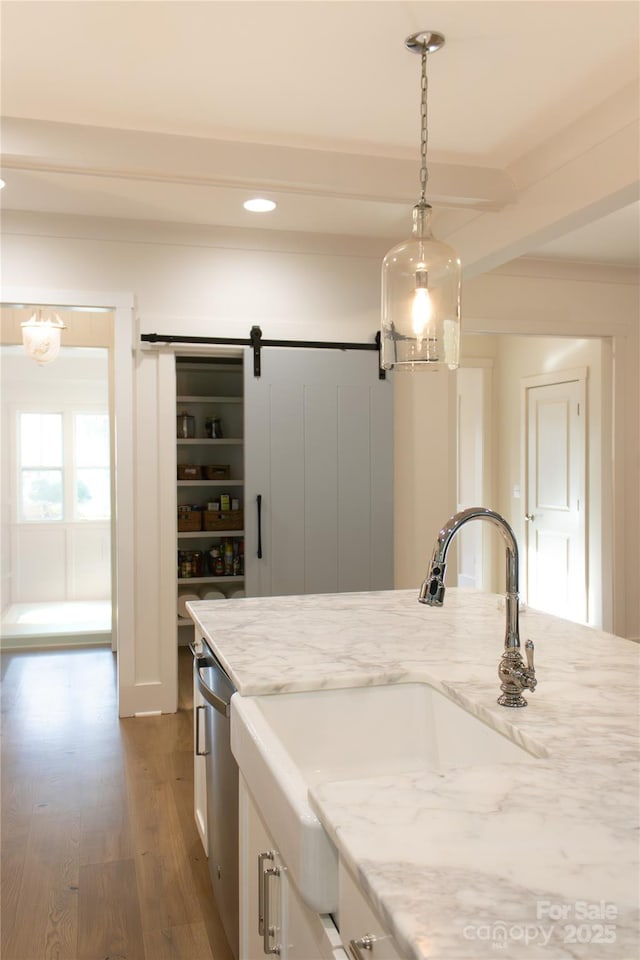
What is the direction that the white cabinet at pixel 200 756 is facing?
to the viewer's left

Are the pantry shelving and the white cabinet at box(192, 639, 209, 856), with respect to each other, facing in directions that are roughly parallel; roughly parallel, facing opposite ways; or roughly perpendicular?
roughly perpendicular

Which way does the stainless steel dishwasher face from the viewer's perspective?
to the viewer's left

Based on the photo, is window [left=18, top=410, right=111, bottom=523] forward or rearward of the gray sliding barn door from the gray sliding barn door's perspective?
rearward

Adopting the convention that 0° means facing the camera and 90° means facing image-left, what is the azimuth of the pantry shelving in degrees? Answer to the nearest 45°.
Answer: approximately 0°

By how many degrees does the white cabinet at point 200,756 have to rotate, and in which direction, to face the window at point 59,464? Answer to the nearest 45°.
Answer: approximately 90° to its right

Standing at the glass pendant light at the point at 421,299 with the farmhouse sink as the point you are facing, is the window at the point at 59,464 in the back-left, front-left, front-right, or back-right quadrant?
back-right

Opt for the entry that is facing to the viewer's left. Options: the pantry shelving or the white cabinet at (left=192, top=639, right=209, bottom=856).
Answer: the white cabinet
